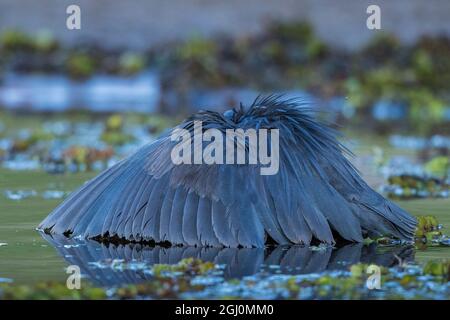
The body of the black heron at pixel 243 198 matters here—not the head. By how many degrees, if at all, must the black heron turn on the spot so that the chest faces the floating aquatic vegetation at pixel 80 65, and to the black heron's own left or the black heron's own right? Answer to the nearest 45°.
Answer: approximately 90° to the black heron's own right
